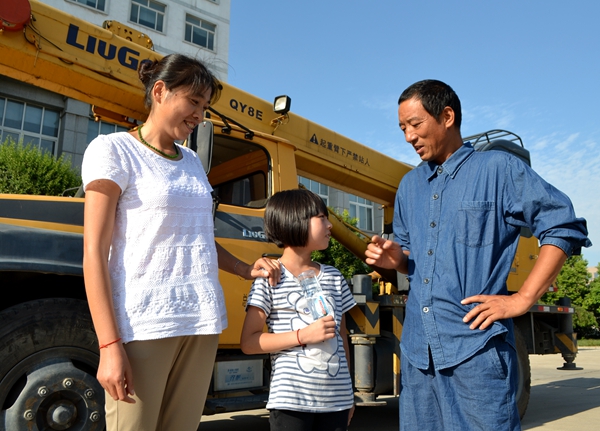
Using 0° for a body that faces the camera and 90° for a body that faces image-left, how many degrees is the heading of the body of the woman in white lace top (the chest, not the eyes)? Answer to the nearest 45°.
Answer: approximately 315°

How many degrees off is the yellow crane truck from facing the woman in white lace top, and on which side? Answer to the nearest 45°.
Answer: approximately 90° to its left

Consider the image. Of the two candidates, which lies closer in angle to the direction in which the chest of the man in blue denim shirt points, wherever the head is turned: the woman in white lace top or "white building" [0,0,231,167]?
the woman in white lace top

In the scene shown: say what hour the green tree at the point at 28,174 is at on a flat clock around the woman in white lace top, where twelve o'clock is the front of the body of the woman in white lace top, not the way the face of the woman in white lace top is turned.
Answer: The green tree is roughly at 7 o'clock from the woman in white lace top.

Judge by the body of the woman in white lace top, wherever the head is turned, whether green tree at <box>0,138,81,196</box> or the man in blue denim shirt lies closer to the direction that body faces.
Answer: the man in blue denim shirt

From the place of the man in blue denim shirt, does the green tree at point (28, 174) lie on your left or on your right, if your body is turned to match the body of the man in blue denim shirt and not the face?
on your right

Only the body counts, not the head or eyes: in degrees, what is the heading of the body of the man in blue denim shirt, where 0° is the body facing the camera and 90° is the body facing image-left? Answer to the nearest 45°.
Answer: approximately 45°

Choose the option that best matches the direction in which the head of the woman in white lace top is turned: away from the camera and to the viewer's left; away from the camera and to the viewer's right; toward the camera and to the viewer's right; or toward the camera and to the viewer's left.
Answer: toward the camera and to the viewer's right

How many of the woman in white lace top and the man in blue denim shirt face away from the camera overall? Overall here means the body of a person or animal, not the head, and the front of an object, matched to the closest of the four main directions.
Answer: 0

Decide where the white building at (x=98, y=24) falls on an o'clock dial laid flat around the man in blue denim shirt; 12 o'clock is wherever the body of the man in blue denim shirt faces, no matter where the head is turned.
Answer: The white building is roughly at 3 o'clock from the man in blue denim shirt.

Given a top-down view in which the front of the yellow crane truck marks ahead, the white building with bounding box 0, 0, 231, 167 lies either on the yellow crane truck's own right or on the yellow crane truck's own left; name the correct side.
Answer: on the yellow crane truck's own right

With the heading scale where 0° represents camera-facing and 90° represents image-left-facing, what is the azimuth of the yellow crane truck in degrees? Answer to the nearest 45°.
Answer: approximately 45°
